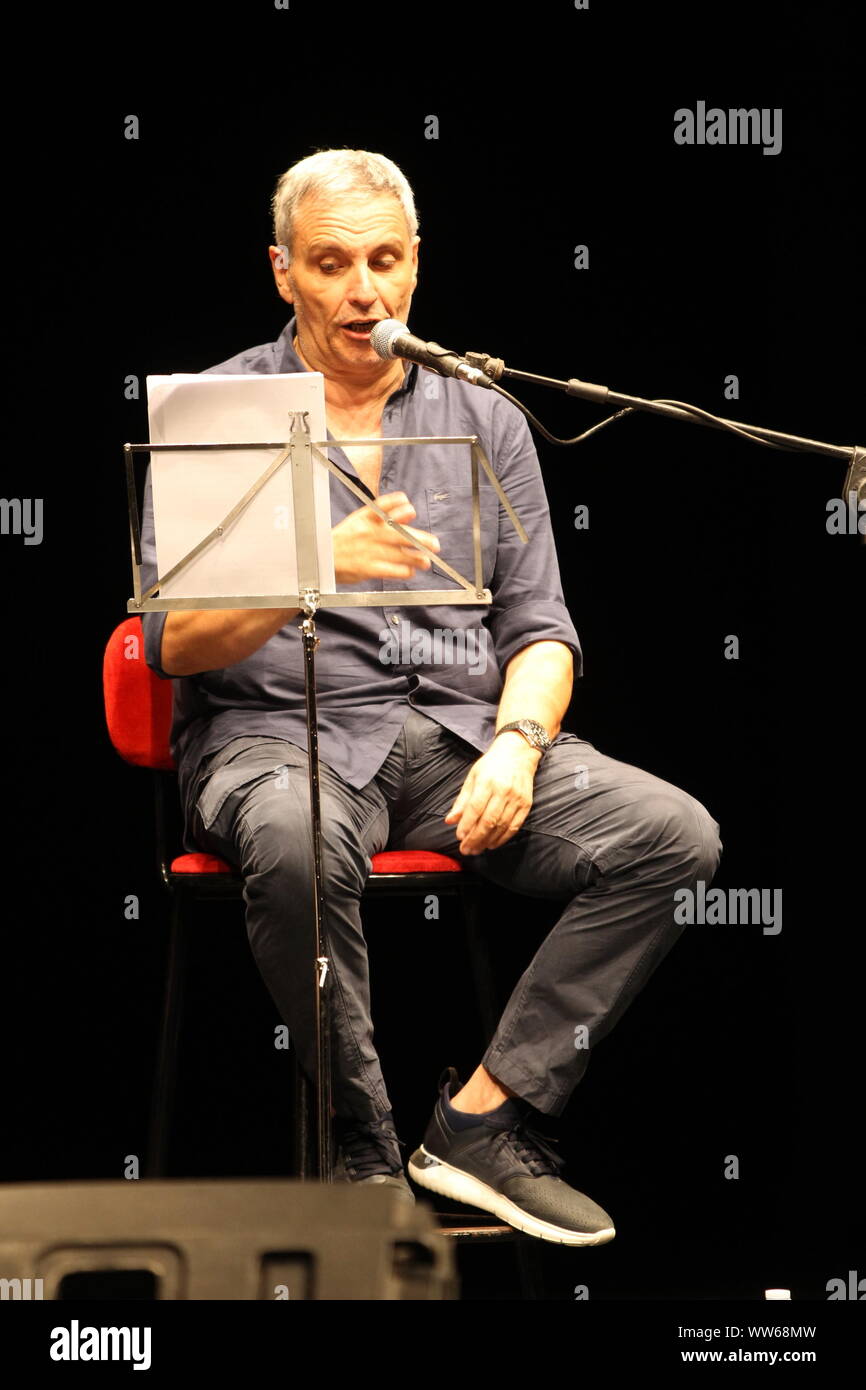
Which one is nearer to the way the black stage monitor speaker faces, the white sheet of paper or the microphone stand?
the white sheet of paper

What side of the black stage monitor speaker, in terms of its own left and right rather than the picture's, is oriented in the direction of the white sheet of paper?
front

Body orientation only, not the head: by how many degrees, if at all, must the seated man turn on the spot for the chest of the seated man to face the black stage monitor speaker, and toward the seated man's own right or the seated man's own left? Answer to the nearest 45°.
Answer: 0° — they already face it

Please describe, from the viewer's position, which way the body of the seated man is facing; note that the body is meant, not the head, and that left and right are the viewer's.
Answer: facing the viewer

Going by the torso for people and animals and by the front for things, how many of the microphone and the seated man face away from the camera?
0

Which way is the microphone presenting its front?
to the viewer's left

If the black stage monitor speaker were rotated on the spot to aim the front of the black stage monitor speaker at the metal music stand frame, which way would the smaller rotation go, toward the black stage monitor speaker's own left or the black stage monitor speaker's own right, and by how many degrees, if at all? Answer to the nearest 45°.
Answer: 0° — it already faces it

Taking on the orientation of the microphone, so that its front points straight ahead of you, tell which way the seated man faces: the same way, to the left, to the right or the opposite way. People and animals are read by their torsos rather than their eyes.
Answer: to the left

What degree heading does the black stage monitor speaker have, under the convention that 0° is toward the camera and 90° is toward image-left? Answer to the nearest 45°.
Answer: approximately 180°

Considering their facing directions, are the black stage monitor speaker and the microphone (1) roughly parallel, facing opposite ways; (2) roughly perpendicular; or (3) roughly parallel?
roughly perpendicular
